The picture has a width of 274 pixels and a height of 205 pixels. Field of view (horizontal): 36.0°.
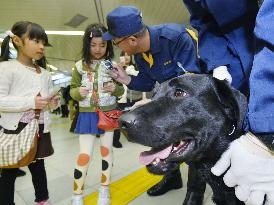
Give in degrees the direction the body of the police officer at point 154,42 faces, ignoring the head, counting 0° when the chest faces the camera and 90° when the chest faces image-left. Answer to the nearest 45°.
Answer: approximately 45°

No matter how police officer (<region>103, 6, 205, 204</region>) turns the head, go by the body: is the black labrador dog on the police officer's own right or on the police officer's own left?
on the police officer's own left

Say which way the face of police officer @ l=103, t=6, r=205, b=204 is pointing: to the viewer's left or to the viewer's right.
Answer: to the viewer's left

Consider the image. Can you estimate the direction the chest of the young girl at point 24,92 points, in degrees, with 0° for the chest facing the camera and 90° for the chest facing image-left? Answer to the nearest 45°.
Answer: approximately 315°

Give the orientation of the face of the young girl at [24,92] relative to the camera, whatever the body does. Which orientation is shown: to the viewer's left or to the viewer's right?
to the viewer's right

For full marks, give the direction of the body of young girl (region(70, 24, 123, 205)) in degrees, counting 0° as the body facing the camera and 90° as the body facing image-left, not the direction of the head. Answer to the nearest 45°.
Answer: approximately 0°
